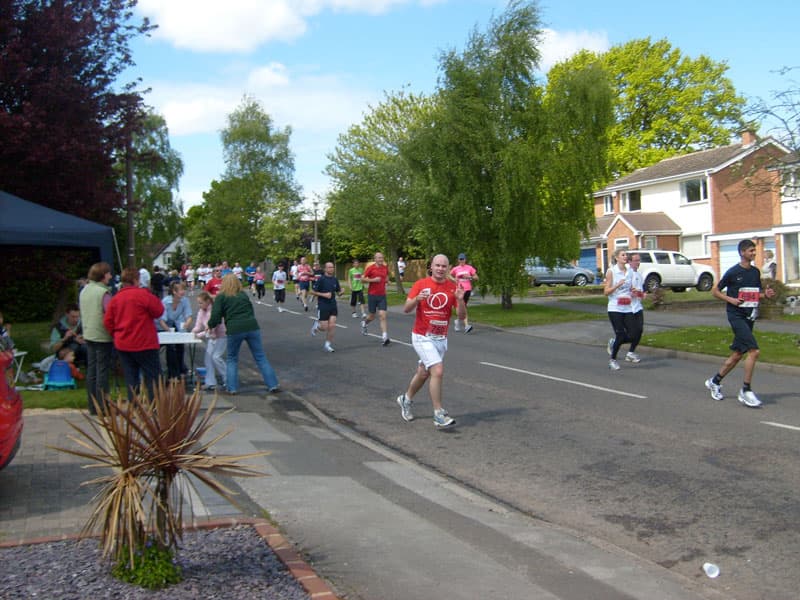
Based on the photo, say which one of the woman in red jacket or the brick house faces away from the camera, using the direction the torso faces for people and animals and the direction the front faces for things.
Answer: the woman in red jacket

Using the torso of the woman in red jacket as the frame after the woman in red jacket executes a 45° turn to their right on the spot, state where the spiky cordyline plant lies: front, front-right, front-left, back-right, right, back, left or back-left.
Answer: back-right

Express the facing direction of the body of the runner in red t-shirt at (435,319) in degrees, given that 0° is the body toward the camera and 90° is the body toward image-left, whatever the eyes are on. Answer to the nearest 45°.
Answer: approximately 315°

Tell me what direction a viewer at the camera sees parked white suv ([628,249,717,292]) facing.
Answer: facing to the right of the viewer

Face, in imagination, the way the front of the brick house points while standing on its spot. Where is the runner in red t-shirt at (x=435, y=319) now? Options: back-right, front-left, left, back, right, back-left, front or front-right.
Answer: front-left

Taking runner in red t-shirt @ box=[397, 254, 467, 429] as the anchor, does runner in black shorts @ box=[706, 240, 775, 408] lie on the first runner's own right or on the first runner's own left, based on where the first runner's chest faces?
on the first runner's own left

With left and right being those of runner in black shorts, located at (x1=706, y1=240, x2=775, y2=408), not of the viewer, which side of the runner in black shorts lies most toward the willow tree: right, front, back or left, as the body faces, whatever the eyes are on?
back

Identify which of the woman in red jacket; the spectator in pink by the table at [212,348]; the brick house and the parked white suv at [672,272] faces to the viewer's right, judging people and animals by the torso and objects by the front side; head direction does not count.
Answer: the parked white suv

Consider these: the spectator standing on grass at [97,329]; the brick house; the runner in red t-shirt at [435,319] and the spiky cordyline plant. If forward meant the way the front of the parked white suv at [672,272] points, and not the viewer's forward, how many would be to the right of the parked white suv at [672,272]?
3

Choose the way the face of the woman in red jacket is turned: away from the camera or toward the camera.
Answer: away from the camera

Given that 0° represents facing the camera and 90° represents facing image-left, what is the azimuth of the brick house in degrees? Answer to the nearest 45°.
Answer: approximately 45°

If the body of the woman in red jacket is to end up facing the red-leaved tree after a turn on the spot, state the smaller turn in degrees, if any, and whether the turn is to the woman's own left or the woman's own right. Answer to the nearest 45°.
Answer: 0° — they already face it

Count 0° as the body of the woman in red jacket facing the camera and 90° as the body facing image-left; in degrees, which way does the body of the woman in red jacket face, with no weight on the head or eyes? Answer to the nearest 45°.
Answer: approximately 180°

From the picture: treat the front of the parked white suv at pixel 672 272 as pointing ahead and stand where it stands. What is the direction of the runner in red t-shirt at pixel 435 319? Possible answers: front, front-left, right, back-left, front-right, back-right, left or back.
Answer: right

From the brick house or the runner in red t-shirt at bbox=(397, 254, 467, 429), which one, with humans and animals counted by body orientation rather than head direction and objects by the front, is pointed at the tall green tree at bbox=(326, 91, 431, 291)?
the brick house
